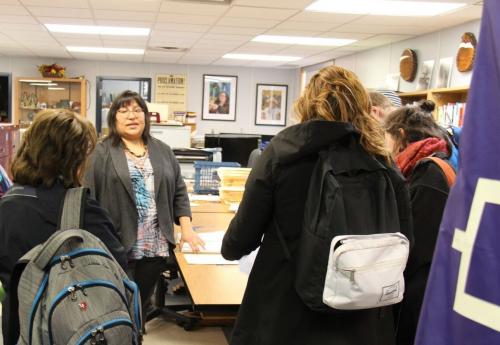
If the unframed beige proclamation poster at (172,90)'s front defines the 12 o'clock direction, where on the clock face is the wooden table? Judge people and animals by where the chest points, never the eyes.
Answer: The wooden table is roughly at 12 o'clock from the unframed beige proclamation poster.

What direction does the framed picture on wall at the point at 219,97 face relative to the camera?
toward the camera

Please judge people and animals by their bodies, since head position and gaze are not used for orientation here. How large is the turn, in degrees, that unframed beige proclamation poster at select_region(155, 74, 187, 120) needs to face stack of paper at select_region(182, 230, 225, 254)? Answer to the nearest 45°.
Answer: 0° — it already faces it

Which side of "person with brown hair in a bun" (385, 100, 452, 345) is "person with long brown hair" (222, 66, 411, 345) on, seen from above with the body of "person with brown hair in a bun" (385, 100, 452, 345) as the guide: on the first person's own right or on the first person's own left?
on the first person's own left

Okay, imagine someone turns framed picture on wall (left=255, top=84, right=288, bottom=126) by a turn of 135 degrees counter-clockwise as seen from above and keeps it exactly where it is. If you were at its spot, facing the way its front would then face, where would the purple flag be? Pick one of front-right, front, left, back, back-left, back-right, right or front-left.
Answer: back-right

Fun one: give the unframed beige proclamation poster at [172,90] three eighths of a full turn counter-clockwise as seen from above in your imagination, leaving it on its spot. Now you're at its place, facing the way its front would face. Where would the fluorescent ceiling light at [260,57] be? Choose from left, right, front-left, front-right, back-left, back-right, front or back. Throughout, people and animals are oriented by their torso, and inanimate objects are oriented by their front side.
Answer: right

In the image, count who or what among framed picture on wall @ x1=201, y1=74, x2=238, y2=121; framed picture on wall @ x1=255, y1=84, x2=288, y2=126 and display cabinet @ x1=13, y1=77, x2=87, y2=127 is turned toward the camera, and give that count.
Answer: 3

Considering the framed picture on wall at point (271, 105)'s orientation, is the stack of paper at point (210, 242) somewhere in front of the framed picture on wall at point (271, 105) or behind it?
in front

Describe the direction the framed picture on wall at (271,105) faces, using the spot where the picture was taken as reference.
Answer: facing the viewer

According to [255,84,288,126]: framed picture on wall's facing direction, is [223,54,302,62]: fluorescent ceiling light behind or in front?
in front

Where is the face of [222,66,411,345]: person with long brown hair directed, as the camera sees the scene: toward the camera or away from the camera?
away from the camera

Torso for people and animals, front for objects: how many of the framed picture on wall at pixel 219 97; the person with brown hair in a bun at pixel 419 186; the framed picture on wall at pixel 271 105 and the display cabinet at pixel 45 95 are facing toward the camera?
3

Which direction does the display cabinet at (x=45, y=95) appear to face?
toward the camera

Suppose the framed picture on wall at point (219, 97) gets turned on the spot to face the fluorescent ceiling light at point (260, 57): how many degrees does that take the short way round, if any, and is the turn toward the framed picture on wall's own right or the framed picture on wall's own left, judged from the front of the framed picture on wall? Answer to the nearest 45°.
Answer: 0° — it already faces it

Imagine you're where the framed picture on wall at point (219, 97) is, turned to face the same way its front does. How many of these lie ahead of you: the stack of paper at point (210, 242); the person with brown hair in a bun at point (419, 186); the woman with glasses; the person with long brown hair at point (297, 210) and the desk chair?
5

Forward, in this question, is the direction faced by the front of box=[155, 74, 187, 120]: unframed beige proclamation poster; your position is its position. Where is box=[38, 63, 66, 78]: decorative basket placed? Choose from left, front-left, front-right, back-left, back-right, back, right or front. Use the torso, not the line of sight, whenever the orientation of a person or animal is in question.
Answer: right

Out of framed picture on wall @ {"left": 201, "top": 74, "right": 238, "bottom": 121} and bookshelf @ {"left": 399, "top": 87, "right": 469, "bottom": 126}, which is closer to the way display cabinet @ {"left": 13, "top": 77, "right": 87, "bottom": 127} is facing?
the bookshelf

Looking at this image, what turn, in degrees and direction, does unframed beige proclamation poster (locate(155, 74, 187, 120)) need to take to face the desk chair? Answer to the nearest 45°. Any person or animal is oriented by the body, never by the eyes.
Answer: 0° — it already faces it

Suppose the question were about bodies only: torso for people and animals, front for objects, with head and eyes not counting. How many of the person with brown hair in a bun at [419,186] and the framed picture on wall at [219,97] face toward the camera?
1

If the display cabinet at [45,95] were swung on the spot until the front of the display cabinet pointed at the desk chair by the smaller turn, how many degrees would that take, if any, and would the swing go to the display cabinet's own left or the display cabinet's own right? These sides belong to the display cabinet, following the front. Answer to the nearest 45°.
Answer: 0° — it already faces it

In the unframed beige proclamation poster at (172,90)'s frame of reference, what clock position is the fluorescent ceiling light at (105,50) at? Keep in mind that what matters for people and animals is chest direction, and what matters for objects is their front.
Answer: The fluorescent ceiling light is roughly at 1 o'clock from the unframed beige proclamation poster.
